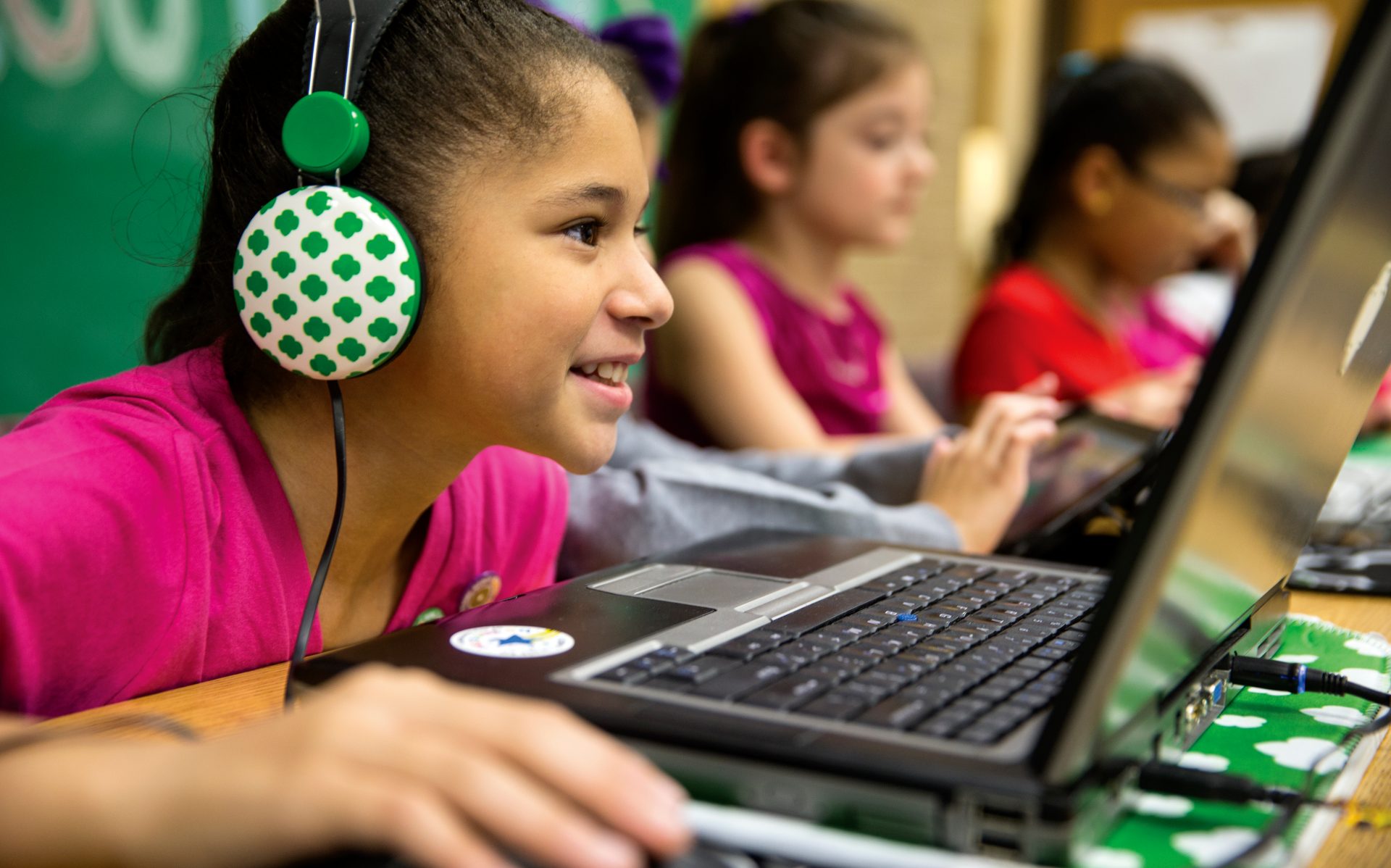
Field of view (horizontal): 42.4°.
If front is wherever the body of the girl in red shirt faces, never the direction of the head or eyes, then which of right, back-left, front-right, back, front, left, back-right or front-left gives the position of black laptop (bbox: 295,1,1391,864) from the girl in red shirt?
right

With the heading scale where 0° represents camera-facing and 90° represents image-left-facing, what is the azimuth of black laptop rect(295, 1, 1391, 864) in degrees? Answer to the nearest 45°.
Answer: approximately 135°

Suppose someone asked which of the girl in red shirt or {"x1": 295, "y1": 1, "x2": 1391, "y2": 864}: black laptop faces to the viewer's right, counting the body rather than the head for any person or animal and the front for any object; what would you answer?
the girl in red shirt

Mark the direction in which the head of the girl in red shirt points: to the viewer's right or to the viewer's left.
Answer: to the viewer's right

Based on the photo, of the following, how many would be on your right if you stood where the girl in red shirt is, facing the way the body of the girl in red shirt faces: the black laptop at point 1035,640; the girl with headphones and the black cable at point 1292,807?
3

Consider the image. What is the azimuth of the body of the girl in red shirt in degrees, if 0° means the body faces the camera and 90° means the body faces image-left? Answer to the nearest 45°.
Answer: approximately 270°

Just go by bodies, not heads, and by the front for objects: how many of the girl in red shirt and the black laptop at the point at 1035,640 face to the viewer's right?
1

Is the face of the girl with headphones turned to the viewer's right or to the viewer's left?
to the viewer's right

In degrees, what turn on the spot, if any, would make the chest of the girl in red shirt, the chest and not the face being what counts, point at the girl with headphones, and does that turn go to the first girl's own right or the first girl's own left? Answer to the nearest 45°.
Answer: approximately 90° to the first girl's own right
